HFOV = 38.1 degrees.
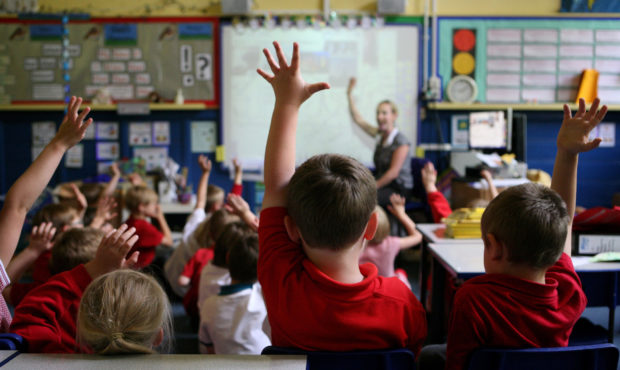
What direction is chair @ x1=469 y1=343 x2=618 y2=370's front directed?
away from the camera

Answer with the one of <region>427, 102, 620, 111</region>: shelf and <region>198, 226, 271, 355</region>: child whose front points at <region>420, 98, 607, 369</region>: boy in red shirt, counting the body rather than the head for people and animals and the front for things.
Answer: the shelf

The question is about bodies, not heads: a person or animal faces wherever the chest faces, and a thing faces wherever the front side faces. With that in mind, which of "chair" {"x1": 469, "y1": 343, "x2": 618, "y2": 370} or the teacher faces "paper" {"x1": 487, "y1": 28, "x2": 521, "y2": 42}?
the chair

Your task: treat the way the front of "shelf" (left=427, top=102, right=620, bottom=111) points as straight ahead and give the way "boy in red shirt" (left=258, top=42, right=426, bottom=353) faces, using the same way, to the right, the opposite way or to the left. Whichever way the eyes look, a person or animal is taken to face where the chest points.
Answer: the opposite way

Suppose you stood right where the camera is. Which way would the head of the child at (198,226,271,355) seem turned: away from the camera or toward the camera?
away from the camera

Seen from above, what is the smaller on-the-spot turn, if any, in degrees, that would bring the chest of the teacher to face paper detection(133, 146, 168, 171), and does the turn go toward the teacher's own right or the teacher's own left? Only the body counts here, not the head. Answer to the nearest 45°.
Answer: approximately 45° to the teacher's own right

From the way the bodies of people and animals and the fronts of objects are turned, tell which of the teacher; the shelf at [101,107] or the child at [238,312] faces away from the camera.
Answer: the child

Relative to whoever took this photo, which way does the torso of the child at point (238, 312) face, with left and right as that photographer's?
facing away from the viewer

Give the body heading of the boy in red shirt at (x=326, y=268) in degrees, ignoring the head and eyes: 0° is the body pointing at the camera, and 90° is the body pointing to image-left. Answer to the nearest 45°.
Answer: approximately 180°

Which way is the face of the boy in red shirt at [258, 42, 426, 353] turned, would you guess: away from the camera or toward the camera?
away from the camera
